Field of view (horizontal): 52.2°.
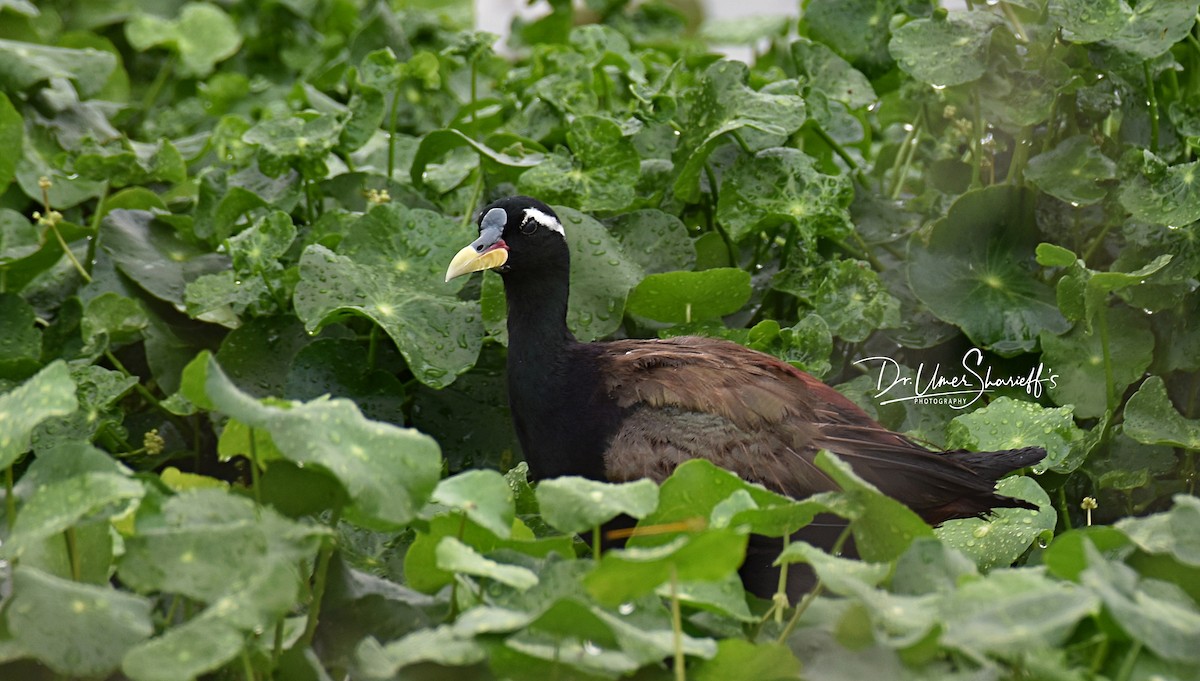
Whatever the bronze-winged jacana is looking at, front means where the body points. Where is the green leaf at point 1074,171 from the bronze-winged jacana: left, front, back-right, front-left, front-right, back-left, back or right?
back-right

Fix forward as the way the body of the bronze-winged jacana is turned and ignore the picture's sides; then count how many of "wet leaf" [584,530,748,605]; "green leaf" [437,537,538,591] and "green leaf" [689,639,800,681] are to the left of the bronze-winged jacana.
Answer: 3

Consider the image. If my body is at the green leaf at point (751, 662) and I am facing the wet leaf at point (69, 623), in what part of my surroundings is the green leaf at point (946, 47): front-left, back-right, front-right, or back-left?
back-right

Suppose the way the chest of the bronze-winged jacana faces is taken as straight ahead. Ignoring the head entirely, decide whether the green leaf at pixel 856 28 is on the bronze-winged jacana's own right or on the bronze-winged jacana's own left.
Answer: on the bronze-winged jacana's own right

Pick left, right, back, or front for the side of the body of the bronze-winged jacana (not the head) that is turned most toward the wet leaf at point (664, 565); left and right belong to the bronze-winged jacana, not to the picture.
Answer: left

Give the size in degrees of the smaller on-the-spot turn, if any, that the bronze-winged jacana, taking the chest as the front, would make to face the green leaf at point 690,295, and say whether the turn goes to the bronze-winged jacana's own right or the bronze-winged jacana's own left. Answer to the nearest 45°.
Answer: approximately 90° to the bronze-winged jacana's own right

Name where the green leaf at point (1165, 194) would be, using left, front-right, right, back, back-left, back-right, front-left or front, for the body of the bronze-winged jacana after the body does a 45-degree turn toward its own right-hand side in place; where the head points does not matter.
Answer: right

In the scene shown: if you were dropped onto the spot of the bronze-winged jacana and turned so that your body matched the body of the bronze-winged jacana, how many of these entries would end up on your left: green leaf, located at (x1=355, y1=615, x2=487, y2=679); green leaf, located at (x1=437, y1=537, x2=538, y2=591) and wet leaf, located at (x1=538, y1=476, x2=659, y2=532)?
3

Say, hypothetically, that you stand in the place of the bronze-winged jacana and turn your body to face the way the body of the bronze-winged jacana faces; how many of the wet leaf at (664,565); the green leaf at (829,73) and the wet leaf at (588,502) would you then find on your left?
2

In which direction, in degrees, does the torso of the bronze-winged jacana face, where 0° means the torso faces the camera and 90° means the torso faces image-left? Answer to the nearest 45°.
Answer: approximately 90°

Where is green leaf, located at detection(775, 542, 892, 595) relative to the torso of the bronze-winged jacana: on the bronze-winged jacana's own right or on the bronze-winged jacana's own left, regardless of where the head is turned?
on the bronze-winged jacana's own left

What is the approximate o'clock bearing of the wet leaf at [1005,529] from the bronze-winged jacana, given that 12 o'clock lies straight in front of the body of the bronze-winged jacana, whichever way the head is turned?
The wet leaf is roughly at 6 o'clock from the bronze-winged jacana.

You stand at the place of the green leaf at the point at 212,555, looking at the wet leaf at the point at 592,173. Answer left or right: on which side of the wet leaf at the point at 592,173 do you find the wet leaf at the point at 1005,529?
right

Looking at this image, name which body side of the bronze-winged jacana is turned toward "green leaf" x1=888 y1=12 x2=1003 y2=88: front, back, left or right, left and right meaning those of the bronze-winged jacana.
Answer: right
